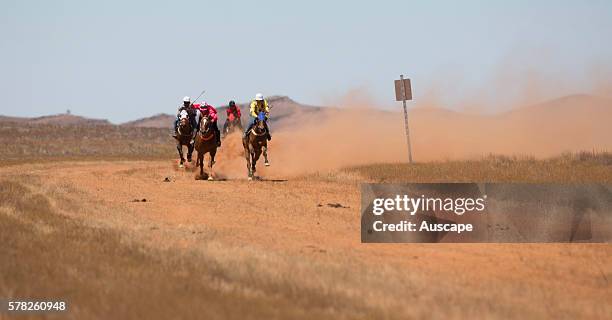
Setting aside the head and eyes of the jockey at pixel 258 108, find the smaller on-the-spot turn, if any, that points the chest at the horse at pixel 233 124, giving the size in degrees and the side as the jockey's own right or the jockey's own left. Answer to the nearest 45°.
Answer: approximately 180°

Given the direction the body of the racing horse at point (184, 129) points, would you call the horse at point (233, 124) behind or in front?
behind

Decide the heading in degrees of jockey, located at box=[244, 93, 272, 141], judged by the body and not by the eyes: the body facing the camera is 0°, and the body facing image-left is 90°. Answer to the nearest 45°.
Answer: approximately 0°

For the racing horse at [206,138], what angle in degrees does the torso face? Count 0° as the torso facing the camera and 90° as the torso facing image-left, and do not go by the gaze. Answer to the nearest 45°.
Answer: approximately 0°

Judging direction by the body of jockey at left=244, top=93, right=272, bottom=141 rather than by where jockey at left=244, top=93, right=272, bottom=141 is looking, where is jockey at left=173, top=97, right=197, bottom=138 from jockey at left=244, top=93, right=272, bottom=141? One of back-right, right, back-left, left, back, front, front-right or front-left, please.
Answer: back-right

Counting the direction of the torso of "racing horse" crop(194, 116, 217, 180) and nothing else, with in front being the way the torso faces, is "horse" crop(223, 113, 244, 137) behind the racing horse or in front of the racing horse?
behind

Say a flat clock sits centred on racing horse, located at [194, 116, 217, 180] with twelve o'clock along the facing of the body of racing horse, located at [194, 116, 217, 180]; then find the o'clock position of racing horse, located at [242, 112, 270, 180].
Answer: racing horse, located at [242, 112, 270, 180] is roughly at 10 o'clock from racing horse, located at [194, 116, 217, 180].
